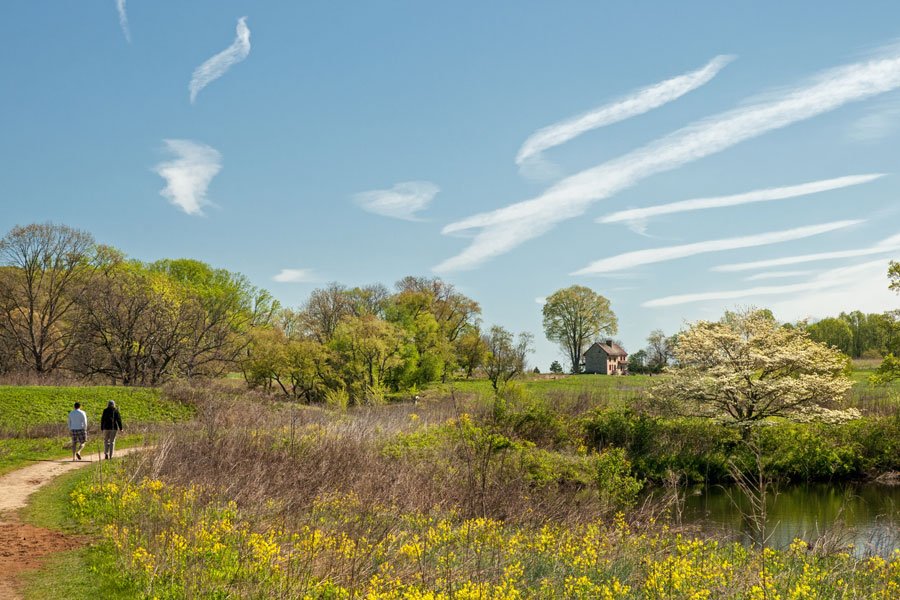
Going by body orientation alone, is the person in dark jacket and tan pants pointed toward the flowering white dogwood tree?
no

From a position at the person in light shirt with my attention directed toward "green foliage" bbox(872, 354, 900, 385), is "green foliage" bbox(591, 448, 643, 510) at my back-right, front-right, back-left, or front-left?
front-right

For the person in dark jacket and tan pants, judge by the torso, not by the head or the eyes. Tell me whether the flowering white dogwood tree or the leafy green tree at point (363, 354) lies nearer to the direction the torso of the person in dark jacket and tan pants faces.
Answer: the leafy green tree

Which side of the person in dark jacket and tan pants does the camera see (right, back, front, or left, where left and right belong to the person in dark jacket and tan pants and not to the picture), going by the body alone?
back

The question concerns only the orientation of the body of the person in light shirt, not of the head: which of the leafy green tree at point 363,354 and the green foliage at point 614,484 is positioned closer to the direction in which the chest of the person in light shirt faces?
the leafy green tree

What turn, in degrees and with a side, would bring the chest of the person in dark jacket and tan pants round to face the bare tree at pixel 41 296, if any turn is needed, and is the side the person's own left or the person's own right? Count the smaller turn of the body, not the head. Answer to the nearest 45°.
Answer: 0° — they already face it

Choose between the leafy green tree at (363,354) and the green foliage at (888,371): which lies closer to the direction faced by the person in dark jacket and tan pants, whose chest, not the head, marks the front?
the leafy green tree

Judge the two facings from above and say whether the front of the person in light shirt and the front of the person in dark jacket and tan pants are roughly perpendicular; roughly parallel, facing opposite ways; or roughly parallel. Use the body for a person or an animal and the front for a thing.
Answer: roughly parallel

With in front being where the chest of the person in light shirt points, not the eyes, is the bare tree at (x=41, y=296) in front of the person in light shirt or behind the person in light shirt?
in front

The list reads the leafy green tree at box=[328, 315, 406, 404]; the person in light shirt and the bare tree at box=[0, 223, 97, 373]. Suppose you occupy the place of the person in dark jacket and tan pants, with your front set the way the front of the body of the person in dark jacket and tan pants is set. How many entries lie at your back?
0

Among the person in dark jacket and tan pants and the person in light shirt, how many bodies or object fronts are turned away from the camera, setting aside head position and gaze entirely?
2

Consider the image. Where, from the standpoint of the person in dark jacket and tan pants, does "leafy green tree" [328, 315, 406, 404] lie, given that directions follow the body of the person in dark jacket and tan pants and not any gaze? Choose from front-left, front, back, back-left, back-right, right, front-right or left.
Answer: front-right

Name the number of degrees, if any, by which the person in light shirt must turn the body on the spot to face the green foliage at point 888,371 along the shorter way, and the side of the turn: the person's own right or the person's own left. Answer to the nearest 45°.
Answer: approximately 90° to the person's own right

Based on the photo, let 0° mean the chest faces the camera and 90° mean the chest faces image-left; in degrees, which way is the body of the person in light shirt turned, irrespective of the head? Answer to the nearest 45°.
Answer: approximately 180°
